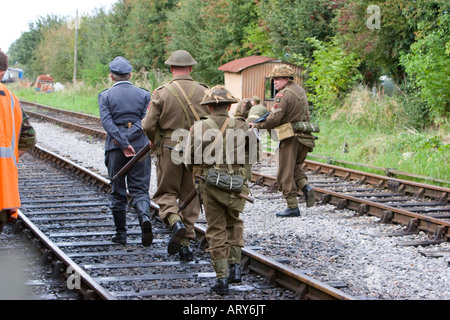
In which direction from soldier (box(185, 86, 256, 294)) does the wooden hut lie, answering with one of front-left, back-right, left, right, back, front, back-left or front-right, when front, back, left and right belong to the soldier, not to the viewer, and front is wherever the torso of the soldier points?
front

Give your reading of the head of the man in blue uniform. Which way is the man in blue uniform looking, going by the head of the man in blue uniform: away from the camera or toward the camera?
away from the camera

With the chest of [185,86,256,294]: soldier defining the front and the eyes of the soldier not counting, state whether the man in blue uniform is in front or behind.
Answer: in front

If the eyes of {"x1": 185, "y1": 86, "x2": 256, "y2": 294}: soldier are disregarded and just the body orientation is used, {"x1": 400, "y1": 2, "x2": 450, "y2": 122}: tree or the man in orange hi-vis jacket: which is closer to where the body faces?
the tree

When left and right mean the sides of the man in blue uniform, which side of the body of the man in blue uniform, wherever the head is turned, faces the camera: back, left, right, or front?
back

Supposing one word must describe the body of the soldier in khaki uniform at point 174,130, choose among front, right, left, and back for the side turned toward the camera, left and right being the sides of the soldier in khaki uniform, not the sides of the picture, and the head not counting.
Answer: back

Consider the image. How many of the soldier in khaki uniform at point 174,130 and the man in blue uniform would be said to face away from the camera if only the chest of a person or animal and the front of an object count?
2

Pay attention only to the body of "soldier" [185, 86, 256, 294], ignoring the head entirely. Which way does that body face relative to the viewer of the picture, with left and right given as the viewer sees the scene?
facing away from the viewer

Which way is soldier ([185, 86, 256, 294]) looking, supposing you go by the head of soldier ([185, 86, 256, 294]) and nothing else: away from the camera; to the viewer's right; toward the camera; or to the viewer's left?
away from the camera

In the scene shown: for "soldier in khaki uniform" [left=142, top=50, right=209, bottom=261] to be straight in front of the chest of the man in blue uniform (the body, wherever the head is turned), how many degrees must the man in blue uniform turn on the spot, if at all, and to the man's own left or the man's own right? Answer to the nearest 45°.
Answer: approximately 135° to the man's own right
